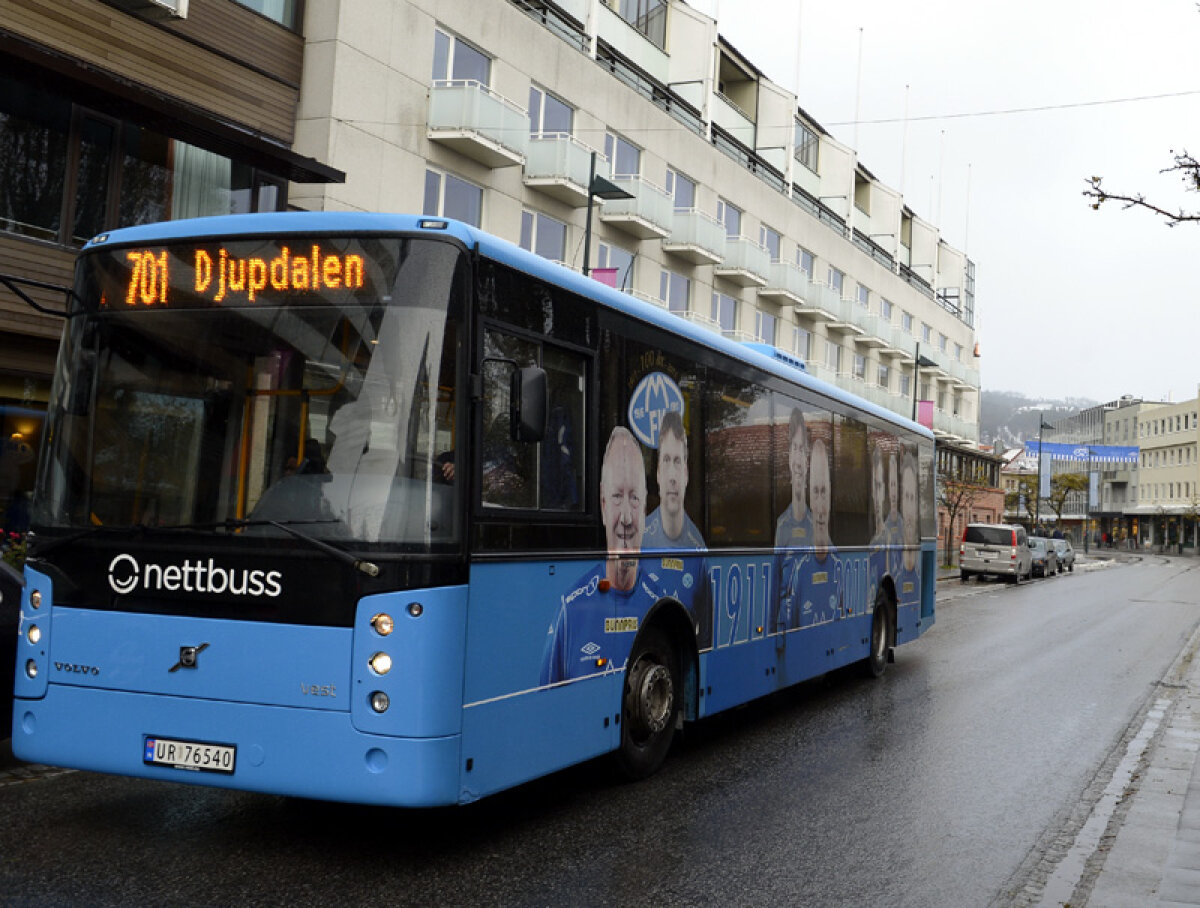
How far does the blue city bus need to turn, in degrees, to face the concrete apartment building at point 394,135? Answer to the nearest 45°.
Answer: approximately 135° to its right

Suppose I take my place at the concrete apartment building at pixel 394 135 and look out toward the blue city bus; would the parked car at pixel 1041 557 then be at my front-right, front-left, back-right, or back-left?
back-left

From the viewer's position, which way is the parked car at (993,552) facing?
facing away from the viewer

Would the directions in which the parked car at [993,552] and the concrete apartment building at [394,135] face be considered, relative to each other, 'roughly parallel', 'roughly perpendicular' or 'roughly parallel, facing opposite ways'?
roughly perpendicular

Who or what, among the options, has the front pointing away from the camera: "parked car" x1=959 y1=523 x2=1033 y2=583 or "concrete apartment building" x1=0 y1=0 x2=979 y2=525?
the parked car

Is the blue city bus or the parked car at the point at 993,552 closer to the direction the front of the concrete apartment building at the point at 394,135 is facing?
the blue city bus

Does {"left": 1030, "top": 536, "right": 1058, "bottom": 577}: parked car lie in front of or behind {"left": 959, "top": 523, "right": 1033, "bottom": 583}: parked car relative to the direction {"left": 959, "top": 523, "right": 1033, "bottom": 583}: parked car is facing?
in front

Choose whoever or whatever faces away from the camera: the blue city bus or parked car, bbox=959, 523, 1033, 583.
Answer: the parked car

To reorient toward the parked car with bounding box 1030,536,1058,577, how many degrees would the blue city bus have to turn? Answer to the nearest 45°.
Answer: approximately 180°

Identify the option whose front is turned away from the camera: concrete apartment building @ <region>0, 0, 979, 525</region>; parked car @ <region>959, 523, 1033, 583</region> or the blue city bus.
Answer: the parked car

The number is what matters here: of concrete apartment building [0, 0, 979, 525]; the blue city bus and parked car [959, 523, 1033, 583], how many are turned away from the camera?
1

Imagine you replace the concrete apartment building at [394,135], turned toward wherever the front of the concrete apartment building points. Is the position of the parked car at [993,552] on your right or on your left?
on your left

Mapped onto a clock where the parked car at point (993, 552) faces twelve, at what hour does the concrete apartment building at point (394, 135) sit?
The concrete apartment building is roughly at 7 o'clock from the parked car.

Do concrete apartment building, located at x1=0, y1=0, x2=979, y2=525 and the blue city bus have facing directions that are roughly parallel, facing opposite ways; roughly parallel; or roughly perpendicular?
roughly perpendicular

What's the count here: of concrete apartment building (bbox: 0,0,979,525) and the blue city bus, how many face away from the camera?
0

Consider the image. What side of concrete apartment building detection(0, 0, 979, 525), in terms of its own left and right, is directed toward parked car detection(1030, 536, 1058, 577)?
left

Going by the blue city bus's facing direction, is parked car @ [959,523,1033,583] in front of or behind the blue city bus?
behind
